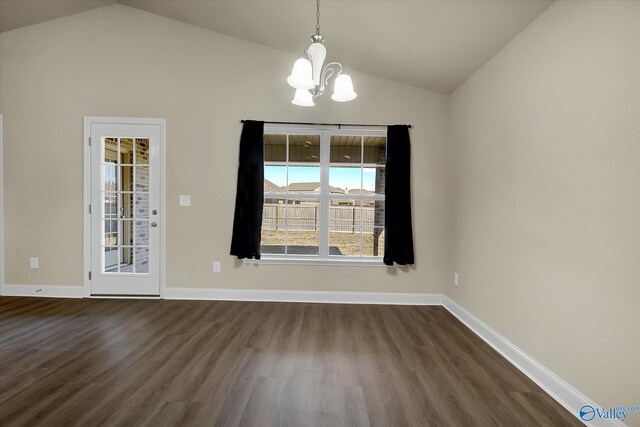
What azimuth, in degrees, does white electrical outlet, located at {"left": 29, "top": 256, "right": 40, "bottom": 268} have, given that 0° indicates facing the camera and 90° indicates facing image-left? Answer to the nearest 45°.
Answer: approximately 0°

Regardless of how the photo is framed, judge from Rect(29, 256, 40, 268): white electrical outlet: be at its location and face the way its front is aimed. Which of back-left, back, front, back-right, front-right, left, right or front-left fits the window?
front-left

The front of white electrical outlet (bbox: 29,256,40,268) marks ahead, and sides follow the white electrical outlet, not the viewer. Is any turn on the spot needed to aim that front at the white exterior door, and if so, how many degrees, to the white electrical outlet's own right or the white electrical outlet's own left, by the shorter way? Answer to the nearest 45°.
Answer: approximately 45° to the white electrical outlet's own left
